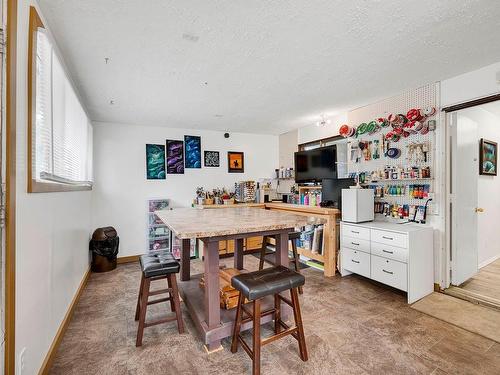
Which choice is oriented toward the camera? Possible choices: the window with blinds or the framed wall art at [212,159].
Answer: the framed wall art

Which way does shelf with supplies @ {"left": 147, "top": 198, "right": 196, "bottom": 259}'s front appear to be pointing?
toward the camera

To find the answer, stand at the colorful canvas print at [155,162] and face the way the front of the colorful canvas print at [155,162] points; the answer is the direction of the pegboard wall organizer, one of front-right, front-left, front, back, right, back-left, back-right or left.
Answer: front-left

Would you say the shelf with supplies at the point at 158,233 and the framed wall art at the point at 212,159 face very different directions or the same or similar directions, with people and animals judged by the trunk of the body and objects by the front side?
same or similar directions

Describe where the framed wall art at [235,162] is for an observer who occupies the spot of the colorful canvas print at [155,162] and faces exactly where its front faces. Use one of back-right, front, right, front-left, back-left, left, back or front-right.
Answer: left

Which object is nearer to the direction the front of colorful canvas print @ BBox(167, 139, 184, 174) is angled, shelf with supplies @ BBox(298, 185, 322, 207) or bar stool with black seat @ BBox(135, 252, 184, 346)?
the bar stool with black seat

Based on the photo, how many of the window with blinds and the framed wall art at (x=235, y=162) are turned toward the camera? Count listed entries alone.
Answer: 1

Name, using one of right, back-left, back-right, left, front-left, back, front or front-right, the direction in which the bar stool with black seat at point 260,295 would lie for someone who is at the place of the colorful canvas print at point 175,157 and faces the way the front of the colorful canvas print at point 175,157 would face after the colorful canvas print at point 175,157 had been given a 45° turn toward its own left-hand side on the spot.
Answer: front-right

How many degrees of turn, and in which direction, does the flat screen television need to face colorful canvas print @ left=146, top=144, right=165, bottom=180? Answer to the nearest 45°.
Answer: approximately 45° to its right

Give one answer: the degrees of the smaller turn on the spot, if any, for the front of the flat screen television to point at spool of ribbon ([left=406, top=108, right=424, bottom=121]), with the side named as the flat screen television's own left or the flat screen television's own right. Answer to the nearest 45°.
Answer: approximately 90° to the flat screen television's own left

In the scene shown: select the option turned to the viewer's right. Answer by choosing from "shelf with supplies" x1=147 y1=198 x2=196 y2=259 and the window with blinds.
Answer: the window with blinds

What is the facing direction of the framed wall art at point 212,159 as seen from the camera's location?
facing the viewer

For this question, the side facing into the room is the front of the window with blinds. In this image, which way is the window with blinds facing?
to the viewer's right

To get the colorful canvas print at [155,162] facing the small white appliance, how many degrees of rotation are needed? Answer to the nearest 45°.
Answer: approximately 45° to its left

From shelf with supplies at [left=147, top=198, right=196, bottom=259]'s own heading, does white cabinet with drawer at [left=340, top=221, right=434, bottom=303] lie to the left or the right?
on its left

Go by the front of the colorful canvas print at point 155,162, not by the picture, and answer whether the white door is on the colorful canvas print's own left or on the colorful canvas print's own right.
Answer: on the colorful canvas print's own left

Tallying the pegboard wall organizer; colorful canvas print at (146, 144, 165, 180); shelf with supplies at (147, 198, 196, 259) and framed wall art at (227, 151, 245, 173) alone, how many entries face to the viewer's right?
0

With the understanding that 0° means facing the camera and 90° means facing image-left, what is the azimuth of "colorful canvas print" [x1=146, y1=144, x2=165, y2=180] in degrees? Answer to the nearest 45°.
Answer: approximately 0°

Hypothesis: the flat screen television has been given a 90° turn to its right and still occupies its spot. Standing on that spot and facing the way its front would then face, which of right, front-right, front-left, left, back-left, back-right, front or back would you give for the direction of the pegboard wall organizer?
back

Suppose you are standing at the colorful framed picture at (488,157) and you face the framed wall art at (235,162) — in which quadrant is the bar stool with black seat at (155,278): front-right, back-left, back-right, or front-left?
front-left
